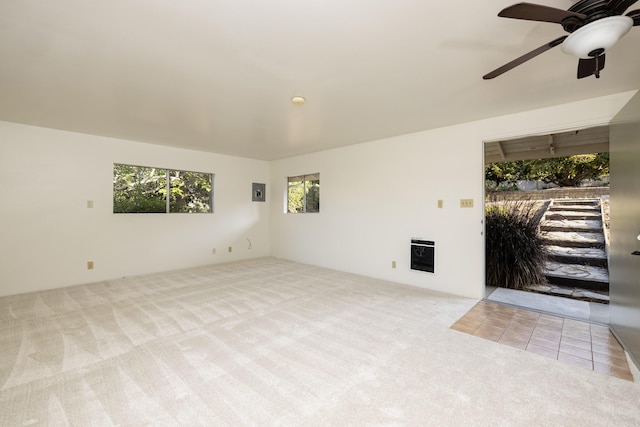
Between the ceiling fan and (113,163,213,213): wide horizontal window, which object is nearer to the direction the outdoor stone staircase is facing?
the ceiling fan

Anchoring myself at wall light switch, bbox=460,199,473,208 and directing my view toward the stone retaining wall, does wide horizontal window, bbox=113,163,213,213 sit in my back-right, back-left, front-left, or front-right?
back-left

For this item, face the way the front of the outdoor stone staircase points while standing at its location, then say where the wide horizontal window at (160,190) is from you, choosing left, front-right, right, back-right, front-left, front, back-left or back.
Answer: front-right

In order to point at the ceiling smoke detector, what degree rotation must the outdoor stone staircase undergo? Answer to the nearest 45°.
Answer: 0° — it already faces it

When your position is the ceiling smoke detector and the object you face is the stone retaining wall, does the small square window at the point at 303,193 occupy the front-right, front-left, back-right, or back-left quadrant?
front-left

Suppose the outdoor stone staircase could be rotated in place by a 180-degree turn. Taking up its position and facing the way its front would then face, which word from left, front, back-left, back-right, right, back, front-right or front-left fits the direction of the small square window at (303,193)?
back-left

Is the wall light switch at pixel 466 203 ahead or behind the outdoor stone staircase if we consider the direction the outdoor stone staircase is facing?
ahead

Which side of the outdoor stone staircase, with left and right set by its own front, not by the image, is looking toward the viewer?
front

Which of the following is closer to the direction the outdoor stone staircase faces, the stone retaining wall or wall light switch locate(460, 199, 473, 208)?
the wall light switch

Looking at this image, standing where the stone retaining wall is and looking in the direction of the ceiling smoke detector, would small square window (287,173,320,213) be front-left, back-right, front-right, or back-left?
front-right

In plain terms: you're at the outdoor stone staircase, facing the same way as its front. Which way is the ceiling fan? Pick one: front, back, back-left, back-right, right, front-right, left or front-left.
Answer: front

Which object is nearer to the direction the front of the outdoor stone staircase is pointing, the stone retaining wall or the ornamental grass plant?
the ornamental grass plant
